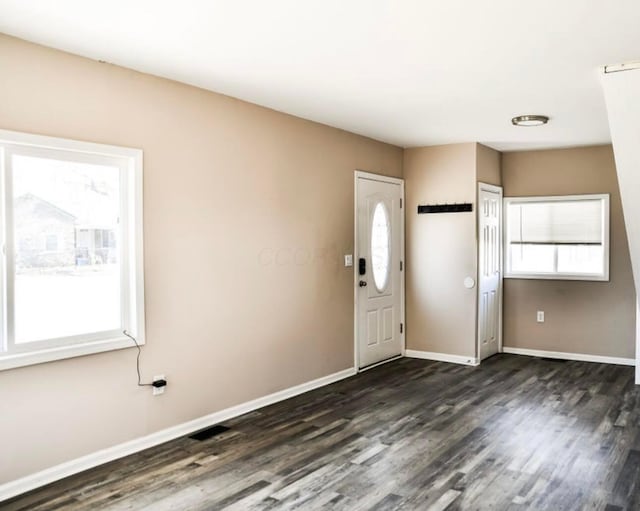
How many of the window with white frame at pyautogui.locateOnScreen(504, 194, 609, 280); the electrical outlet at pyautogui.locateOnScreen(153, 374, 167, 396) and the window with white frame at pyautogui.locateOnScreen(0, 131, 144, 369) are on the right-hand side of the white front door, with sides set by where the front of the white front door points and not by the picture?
2

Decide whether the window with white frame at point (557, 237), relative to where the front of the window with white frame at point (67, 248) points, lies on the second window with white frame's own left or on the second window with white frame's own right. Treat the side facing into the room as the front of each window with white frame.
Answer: on the second window with white frame's own left

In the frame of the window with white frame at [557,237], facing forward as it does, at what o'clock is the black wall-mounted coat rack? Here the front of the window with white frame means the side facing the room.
The black wall-mounted coat rack is roughly at 2 o'clock from the window with white frame.

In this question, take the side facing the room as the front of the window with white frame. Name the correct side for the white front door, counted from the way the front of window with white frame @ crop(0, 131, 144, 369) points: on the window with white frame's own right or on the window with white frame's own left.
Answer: on the window with white frame's own left

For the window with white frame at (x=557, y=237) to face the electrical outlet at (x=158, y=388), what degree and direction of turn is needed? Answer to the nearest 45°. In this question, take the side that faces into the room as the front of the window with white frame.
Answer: approximately 45° to its right

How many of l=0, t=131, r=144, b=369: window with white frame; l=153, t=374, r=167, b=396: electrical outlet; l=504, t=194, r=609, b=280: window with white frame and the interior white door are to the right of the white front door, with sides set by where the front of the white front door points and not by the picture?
2

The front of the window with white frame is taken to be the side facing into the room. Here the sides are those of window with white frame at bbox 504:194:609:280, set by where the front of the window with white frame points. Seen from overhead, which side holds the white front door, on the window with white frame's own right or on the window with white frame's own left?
on the window with white frame's own right

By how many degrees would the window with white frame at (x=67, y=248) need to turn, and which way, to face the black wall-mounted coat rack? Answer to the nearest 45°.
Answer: approximately 45° to its left

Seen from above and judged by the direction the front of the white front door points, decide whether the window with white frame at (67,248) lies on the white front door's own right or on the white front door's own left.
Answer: on the white front door's own right

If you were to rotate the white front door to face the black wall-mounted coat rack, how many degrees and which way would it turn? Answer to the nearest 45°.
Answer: approximately 45° to its left
